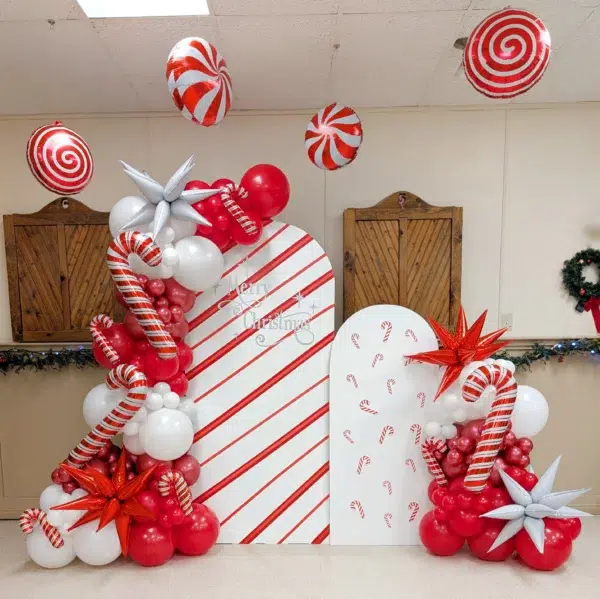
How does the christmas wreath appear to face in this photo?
toward the camera

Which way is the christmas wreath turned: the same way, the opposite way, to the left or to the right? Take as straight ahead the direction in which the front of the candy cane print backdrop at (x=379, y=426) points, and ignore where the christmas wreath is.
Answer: the same way

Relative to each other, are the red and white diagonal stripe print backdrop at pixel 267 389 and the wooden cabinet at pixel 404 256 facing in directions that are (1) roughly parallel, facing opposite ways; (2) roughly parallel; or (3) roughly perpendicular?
roughly parallel

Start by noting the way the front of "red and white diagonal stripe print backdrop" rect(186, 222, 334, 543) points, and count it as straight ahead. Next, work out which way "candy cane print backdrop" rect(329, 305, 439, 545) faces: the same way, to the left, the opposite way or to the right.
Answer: the same way

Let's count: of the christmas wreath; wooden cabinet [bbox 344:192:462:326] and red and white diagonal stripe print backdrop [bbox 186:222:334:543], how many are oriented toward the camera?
3

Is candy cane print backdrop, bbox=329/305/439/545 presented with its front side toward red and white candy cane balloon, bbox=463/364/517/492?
no

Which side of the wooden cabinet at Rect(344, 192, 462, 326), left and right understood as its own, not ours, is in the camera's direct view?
front

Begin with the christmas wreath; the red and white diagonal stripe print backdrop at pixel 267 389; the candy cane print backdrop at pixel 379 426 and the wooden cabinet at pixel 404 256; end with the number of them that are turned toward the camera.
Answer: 4

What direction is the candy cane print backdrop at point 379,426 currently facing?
toward the camera

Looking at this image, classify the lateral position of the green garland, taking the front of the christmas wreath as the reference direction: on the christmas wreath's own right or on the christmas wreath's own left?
on the christmas wreath's own right

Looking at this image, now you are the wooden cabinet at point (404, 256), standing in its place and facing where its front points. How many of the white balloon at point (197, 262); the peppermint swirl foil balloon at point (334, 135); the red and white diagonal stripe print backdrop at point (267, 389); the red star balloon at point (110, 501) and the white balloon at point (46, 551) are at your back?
0

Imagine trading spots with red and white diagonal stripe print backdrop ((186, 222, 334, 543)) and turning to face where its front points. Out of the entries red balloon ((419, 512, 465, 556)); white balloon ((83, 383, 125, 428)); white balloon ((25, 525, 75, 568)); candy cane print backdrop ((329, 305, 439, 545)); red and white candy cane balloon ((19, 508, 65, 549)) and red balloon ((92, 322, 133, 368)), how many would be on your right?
4

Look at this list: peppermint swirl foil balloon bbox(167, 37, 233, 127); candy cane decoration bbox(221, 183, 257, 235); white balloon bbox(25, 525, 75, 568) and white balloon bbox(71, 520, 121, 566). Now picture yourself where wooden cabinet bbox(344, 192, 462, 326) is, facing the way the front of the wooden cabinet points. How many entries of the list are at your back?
0

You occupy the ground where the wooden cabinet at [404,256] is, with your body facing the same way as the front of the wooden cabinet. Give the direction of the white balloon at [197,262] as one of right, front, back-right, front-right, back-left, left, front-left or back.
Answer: front-right

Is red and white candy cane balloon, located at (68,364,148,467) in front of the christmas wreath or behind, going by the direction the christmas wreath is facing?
in front

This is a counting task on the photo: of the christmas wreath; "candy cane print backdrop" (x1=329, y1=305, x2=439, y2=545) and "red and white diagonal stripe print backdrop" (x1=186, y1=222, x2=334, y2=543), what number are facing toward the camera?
3

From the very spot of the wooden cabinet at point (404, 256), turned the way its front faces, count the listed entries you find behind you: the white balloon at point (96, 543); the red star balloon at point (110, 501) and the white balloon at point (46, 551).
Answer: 0

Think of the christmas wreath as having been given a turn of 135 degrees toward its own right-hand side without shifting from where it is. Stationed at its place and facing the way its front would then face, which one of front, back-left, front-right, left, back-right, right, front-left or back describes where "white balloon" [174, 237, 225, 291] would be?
left
